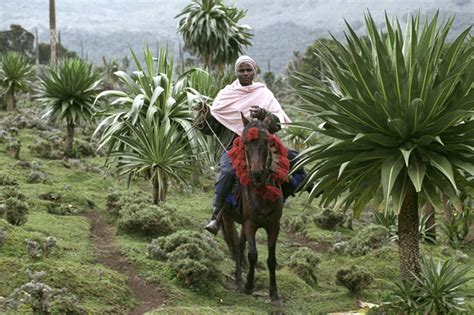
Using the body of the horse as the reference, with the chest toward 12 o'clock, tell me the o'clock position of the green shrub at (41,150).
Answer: The green shrub is roughly at 5 o'clock from the horse.

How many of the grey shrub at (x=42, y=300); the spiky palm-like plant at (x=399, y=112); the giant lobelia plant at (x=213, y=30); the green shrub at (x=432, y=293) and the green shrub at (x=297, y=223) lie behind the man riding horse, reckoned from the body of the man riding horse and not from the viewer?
2

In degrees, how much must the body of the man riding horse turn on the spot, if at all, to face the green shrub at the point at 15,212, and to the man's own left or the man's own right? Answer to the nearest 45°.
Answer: approximately 90° to the man's own right

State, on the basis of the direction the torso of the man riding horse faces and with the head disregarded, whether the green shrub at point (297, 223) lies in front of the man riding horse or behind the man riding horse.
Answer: behind

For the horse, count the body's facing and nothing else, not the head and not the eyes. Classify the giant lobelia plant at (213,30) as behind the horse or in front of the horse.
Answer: behind

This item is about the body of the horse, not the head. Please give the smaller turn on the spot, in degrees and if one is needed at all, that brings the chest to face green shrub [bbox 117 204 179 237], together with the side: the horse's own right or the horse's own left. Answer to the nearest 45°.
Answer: approximately 135° to the horse's own right

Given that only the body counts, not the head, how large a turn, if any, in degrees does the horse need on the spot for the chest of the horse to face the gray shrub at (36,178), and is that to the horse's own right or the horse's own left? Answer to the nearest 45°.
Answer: approximately 135° to the horse's own right

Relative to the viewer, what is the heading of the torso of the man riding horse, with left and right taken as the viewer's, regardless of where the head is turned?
facing the viewer

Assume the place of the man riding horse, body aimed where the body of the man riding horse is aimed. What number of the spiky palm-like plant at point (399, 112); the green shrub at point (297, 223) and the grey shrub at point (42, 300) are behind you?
1

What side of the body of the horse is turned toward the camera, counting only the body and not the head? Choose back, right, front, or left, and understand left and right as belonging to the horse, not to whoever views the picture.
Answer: front
